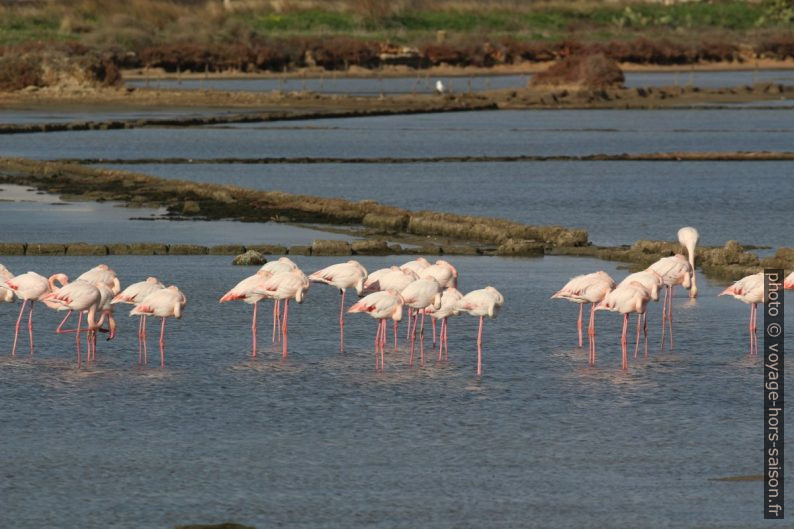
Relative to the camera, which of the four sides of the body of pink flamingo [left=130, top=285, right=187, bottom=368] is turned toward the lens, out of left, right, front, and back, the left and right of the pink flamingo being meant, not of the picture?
right

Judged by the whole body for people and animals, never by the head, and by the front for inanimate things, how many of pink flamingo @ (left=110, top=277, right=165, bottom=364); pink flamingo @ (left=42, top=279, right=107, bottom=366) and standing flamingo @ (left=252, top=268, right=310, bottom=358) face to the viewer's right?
3

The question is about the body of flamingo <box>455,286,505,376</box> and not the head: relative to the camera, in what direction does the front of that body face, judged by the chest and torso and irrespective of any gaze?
to the viewer's right

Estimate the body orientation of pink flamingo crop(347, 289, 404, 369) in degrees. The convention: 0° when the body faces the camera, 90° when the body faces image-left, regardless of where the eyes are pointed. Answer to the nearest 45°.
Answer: approximately 270°

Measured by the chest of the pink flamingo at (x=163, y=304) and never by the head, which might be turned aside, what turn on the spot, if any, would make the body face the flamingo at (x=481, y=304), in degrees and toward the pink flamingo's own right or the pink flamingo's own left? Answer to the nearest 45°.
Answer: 0° — it already faces it

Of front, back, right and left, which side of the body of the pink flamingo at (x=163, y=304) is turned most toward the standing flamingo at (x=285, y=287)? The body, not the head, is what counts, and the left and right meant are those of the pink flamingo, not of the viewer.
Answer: front

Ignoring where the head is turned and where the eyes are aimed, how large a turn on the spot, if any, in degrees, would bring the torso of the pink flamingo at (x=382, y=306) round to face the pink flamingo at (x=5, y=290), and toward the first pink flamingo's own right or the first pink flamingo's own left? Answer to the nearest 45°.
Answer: approximately 180°

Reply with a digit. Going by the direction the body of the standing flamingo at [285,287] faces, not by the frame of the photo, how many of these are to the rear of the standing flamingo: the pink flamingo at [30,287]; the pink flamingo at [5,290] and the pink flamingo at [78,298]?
3

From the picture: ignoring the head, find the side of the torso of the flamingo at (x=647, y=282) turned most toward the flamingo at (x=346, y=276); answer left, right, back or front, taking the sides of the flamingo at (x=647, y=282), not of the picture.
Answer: back

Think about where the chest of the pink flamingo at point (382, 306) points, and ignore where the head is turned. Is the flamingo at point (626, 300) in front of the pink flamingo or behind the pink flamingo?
in front

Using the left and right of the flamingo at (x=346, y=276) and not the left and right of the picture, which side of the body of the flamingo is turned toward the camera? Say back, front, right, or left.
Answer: right

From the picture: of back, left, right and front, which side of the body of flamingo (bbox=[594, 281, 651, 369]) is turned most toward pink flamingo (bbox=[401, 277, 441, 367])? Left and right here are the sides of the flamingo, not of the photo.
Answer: back

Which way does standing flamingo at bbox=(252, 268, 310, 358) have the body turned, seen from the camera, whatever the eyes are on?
to the viewer's right

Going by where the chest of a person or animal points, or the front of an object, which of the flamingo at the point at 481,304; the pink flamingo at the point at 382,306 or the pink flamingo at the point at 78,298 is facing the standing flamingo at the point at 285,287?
the pink flamingo at the point at 78,298
